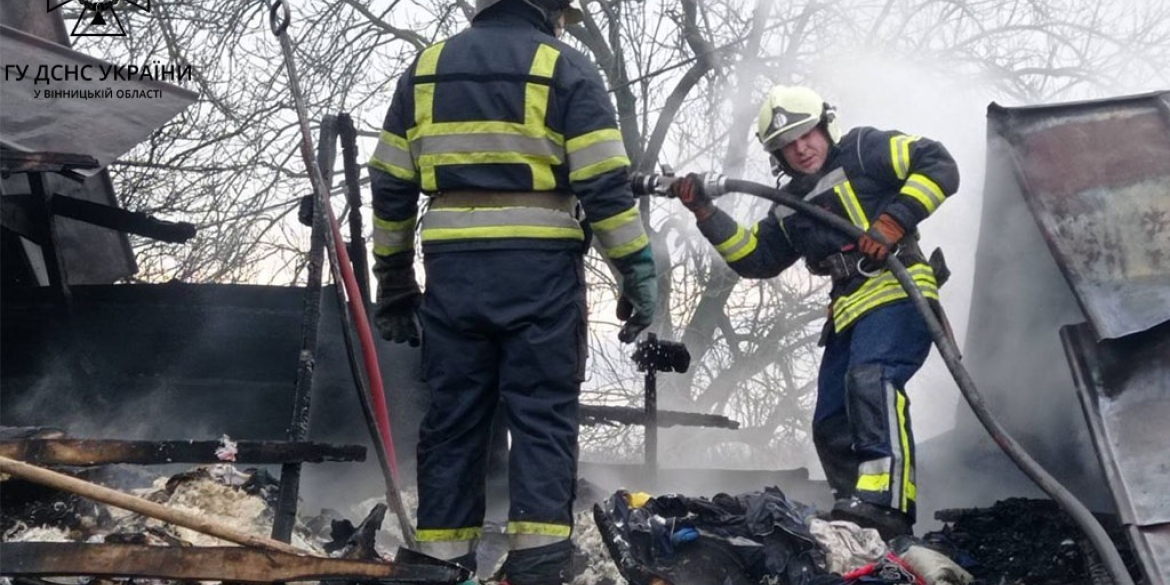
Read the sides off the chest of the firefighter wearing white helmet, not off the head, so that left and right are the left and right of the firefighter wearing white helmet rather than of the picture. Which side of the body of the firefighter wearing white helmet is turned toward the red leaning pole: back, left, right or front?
front

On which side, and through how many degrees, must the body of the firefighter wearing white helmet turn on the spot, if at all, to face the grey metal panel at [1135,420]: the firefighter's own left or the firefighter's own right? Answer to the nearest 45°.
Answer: approximately 90° to the firefighter's own left

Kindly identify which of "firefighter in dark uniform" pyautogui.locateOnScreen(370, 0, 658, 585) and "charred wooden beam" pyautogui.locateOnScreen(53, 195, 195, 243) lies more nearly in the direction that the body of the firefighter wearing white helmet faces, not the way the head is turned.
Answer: the firefighter in dark uniform

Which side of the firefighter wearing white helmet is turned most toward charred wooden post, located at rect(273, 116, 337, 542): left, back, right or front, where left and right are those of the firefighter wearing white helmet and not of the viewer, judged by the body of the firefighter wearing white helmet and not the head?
front

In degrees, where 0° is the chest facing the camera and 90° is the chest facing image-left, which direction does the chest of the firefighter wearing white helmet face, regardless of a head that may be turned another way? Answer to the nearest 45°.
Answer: approximately 45°

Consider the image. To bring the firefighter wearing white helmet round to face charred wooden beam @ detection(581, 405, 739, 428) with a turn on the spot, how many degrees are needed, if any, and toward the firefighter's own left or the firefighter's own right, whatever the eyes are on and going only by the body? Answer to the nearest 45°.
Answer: approximately 90° to the firefighter's own right

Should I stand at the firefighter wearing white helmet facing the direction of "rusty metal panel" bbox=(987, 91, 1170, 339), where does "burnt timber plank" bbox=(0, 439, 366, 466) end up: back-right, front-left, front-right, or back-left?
back-right

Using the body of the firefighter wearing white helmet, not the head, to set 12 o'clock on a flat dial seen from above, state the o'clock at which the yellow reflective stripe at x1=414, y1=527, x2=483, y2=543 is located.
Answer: The yellow reflective stripe is roughly at 12 o'clock from the firefighter wearing white helmet.

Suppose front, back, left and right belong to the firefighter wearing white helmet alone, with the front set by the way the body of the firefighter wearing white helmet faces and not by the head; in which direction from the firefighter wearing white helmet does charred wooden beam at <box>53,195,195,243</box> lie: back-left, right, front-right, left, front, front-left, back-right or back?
front-right

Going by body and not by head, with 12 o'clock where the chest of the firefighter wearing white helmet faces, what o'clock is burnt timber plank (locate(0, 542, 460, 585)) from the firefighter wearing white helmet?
The burnt timber plank is roughly at 12 o'clock from the firefighter wearing white helmet.

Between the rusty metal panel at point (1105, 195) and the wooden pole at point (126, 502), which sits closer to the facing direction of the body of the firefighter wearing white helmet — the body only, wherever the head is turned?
the wooden pole

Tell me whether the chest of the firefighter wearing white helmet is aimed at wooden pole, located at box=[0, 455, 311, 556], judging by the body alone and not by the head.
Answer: yes
